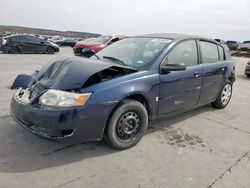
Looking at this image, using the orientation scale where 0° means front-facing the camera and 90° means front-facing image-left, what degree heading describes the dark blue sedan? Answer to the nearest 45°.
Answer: approximately 45°

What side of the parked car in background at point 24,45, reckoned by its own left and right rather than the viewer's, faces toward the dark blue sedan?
right

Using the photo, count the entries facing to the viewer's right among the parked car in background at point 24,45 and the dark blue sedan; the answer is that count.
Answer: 1

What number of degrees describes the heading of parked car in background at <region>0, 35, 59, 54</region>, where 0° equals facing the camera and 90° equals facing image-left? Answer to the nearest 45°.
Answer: approximately 270°

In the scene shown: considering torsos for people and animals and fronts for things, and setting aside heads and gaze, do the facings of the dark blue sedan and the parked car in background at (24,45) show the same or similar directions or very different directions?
very different directions

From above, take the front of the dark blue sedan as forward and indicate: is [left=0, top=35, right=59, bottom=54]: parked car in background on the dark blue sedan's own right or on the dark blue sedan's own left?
on the dark blue sedan's own right
